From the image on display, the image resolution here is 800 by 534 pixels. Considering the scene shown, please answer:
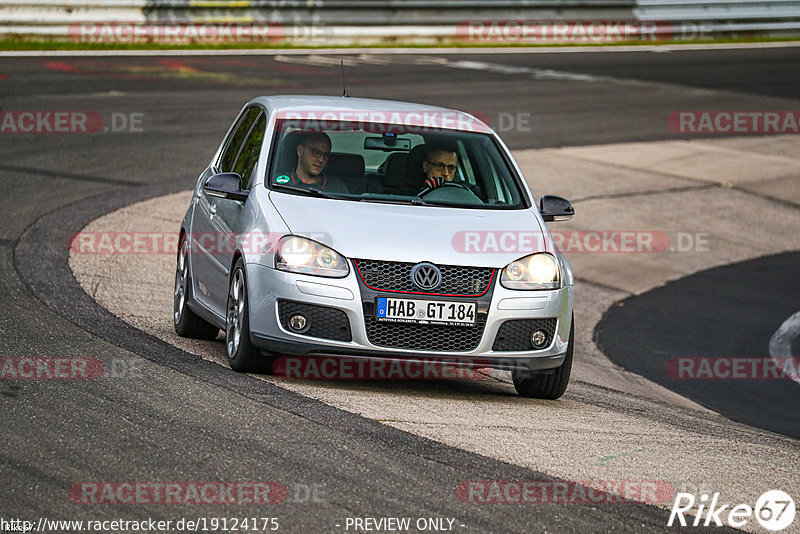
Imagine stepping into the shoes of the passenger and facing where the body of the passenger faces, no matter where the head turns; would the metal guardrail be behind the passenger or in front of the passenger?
behind

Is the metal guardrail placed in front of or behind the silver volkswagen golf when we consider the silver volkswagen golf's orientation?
behind

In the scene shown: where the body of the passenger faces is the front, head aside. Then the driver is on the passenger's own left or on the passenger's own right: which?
on the passenger's own left

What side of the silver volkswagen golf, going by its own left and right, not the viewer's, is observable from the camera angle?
front
